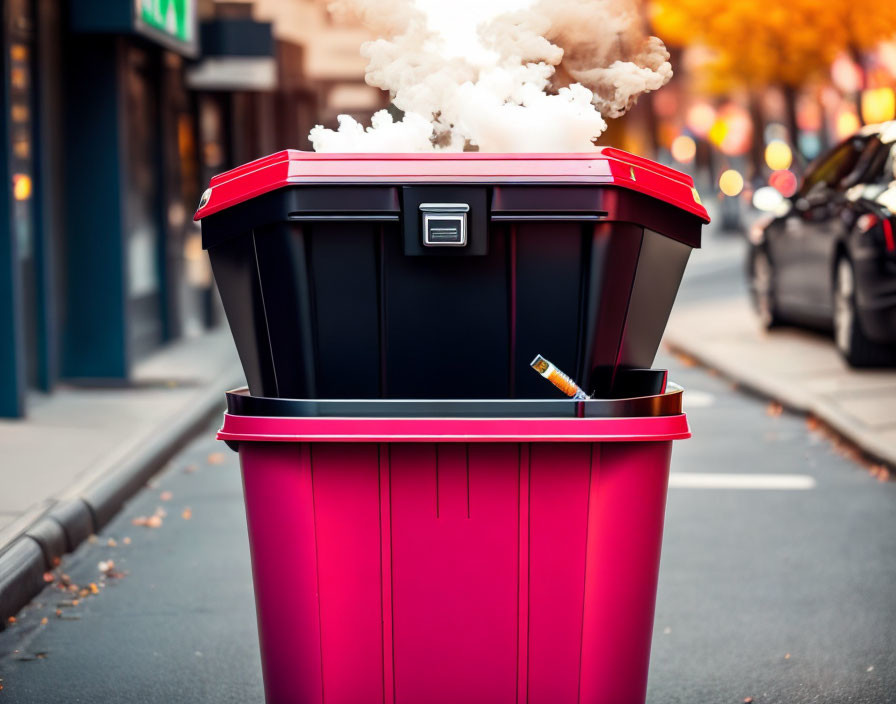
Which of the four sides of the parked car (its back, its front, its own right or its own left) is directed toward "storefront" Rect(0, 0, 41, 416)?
left

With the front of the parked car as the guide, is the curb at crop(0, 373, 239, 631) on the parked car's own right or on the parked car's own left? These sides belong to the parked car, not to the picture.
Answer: on the parked car's own left

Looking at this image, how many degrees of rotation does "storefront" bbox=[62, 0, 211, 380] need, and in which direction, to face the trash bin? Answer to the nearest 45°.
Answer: approximately 45° to its right

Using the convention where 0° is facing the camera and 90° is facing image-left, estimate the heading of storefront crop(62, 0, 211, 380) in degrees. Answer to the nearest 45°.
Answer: approximately 315°

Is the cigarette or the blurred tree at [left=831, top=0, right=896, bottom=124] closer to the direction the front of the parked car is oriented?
the blurred tree

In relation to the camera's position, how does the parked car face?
facing away from the viewer and to the left of the viewer

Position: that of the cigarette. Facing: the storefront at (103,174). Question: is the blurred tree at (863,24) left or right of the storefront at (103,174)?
right

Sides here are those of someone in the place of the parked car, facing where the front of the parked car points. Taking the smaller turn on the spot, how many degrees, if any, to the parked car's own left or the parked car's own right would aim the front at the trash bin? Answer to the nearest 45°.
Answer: approximately 135° to the parked car's own left

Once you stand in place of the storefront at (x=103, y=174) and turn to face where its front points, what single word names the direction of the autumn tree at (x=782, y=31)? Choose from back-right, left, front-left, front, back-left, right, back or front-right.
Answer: left

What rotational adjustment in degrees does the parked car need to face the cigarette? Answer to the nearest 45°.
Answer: approximately 135° to its left

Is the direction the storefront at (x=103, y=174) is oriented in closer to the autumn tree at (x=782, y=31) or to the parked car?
the parked car

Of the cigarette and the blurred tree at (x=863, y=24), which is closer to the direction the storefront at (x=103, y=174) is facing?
the cigarette

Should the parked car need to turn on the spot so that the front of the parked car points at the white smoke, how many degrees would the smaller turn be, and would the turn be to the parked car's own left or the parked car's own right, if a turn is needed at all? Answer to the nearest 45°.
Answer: approximately 135° to the parked car's own left

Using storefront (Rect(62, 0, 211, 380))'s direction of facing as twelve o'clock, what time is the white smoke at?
The white smoke is roughly at 1 o'clock from the storefront.
